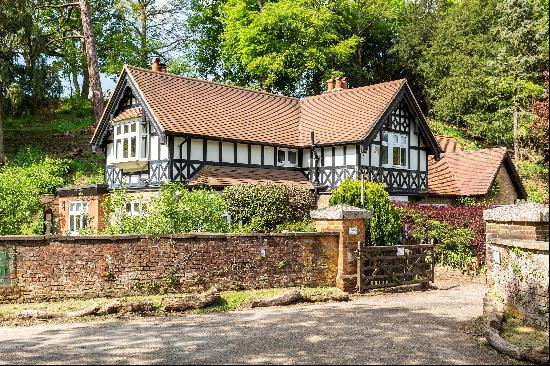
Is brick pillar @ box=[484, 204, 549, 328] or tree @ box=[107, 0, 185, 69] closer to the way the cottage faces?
the brick pillar

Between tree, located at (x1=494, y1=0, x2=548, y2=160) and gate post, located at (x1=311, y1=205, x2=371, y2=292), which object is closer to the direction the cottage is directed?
the gate post

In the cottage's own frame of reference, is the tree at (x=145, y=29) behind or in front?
behind

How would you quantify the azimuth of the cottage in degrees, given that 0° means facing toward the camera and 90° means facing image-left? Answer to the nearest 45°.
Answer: approximately 315°

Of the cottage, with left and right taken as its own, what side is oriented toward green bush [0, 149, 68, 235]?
right

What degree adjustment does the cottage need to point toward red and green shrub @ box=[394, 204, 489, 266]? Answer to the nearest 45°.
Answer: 0° — it already faces it

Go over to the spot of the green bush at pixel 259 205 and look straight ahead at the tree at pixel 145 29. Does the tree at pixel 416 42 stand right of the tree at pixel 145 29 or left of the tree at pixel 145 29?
right

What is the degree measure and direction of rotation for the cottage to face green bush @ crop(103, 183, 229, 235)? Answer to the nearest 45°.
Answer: approximately 45° to its right

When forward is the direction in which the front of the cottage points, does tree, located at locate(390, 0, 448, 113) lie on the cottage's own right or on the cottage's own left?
on the cottage's own left

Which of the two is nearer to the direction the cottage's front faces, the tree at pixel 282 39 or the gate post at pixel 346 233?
the gate post

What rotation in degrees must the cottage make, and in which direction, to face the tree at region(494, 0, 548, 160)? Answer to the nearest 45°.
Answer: approximately 90° to its left
